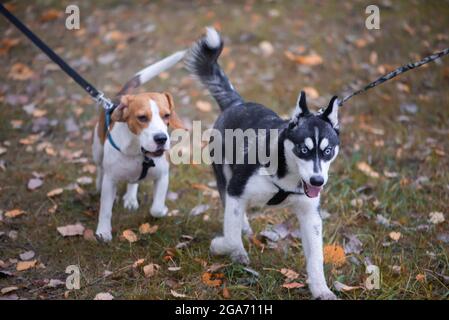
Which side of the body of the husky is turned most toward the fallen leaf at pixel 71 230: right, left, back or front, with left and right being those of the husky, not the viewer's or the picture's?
back

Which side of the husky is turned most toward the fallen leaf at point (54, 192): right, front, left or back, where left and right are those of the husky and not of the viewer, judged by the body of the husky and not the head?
back

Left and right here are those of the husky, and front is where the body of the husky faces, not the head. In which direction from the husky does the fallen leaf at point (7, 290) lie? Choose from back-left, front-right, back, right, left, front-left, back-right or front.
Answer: back-right

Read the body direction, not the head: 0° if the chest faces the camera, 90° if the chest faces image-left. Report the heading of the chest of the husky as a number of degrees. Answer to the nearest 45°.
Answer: approximately 315°

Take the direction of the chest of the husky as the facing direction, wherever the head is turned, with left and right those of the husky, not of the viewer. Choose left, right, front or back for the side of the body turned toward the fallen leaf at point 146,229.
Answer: back
